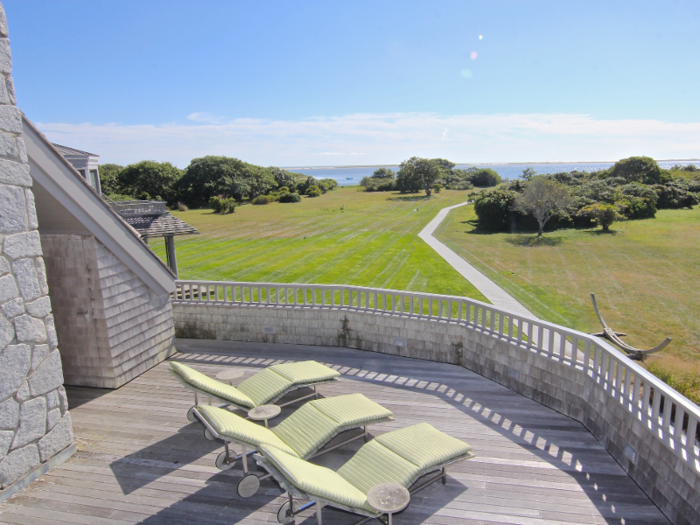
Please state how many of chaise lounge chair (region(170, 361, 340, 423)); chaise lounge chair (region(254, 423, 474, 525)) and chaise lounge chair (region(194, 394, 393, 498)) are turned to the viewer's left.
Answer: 0

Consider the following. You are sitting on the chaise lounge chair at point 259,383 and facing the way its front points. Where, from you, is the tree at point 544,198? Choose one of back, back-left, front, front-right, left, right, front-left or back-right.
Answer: front

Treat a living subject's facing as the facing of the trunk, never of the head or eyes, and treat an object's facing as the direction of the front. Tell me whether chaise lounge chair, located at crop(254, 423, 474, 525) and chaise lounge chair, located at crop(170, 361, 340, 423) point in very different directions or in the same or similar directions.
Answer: same or similar directions

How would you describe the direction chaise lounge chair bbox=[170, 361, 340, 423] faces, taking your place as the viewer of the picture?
facing away from the viewer and to the right of the viewer

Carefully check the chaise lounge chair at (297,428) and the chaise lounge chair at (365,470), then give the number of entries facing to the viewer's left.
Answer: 0

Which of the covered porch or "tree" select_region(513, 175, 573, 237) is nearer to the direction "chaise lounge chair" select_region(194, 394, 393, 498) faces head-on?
the tree

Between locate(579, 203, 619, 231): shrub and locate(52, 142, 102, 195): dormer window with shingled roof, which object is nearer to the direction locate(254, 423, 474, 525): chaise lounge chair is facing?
the shrub

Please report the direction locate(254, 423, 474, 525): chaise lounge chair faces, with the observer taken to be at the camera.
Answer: facing away from the viewer and to the right of the viewer

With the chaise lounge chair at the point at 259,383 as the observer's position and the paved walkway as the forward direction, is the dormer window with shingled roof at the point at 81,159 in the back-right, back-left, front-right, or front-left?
front-left

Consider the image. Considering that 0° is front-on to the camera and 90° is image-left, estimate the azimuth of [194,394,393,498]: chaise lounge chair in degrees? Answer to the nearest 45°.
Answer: approximately 225°

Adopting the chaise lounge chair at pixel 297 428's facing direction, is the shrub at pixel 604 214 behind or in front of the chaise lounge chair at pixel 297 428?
in front

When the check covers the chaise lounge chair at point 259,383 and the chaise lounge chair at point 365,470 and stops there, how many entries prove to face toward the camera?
0

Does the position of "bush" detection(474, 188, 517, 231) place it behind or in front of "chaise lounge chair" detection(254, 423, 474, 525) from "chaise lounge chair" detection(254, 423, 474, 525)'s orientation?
in front

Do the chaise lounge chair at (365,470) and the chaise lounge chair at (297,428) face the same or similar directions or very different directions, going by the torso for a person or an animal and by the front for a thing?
same or similar directions

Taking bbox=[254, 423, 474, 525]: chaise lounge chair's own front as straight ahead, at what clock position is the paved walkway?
The paved walkway is roughly at 11 o'clock from the chaise lounge chair.

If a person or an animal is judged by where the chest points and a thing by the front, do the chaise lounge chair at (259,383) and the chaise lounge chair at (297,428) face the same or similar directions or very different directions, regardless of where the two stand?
same or similar directions

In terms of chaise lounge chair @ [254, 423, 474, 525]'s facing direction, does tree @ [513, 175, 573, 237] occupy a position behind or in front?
in front
